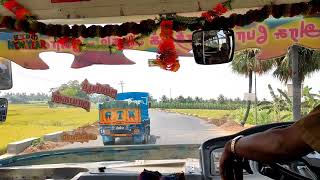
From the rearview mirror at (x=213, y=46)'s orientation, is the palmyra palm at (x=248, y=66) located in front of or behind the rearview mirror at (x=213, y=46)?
behind

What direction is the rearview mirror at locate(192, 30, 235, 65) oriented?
toward the camera

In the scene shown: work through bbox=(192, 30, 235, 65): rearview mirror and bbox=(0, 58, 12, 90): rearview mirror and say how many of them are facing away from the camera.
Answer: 0

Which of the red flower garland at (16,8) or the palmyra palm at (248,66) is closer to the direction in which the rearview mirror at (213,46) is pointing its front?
the red flower garland

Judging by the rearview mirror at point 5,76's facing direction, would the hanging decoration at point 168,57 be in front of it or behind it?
in front

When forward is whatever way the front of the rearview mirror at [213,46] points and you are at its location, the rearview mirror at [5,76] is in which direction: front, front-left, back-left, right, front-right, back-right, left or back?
right

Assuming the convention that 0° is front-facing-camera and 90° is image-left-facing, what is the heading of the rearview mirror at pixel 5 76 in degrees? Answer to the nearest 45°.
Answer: approximately 315°
